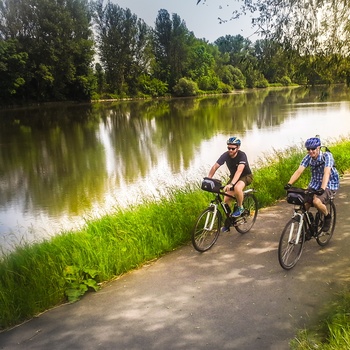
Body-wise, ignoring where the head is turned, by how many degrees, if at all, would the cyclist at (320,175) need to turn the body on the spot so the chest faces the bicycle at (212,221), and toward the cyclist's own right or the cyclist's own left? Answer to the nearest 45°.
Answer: approximately 45° to the cyclist's own right

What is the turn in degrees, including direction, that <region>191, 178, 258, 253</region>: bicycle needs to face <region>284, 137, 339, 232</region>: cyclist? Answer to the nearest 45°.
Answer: approximately 135° to its left

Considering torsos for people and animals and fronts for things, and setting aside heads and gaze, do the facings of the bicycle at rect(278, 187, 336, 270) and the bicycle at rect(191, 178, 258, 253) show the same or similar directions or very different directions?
same or similar directions

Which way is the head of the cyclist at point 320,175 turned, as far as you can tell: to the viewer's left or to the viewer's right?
to the viewer's left

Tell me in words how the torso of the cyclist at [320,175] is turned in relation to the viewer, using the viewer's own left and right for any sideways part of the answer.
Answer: facing the viewer and to the left of the viewer

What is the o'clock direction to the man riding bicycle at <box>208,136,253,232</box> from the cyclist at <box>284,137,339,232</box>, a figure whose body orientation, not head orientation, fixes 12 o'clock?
The man riding bicycle is roughly at 2 o'clock from the cyclist.
